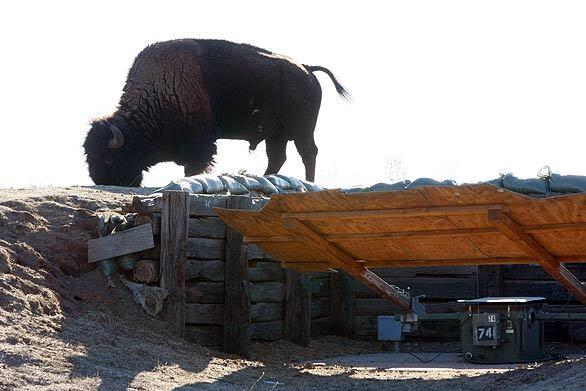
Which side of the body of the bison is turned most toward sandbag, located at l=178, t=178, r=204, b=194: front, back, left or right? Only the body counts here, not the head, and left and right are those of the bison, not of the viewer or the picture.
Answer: left

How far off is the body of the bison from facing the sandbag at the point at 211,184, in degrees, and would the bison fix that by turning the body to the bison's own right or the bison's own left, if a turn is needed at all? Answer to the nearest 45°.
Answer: approximately 90° to the bison's own left

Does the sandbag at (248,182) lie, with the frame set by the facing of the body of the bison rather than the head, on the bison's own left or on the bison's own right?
on the bison's own left

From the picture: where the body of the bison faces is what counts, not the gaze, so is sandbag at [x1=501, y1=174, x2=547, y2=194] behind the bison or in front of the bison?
behind

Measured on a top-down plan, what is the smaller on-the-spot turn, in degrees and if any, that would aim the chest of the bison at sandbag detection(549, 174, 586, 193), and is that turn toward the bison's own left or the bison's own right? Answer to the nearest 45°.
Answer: approximately 135° to the bison's own left

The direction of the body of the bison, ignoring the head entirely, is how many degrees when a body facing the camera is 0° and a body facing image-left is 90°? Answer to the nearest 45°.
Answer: approximately 90°

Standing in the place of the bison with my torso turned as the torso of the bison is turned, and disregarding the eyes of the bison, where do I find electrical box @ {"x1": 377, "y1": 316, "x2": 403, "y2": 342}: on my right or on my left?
on my left

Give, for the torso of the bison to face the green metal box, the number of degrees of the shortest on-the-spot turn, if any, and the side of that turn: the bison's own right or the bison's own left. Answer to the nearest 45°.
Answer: approximately 135° to the bison's own left

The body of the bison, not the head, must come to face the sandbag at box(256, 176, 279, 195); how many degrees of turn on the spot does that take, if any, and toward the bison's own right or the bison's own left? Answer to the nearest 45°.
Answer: approximately 90° to the bison's own left
